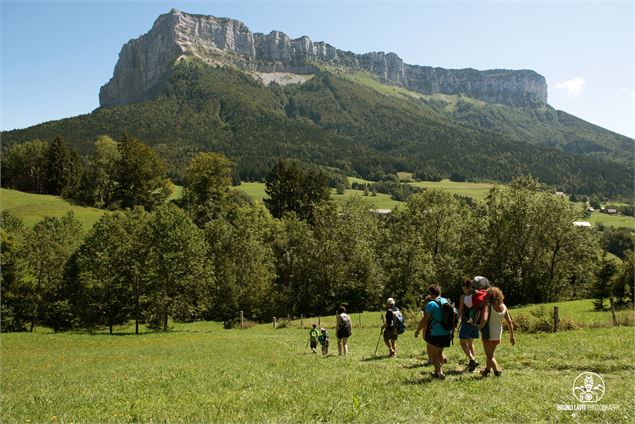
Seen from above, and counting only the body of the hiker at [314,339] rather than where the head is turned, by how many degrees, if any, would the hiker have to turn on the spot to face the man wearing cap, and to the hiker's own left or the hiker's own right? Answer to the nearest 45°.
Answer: approximately 135° to the hiker's own right

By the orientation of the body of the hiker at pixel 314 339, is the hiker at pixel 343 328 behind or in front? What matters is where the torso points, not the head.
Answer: behind

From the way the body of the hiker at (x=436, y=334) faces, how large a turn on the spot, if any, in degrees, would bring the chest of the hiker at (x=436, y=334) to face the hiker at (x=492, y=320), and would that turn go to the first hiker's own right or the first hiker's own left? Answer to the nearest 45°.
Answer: approximately 135° to the first hiker's own right

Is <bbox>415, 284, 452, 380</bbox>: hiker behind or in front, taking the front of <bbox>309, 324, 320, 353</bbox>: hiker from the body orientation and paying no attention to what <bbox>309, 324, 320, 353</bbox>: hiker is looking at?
behind

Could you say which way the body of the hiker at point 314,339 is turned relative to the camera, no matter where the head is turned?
away from the camera

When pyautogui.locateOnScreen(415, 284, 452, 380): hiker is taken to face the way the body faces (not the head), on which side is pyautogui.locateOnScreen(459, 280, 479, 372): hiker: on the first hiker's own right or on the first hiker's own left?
on the first hiker's own right

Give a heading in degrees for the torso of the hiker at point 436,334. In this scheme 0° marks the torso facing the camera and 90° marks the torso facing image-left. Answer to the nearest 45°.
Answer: approximately 135°

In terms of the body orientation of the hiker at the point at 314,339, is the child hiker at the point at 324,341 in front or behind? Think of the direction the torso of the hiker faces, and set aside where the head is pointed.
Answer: behind
